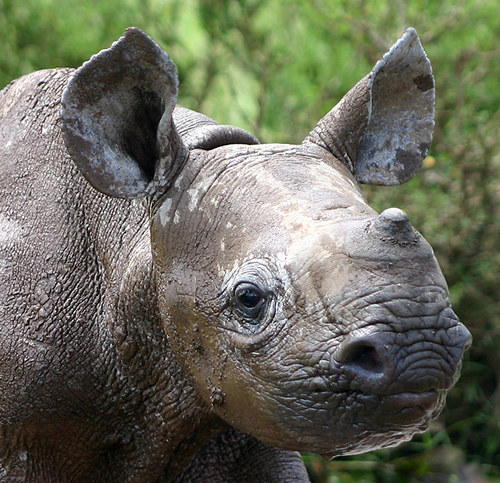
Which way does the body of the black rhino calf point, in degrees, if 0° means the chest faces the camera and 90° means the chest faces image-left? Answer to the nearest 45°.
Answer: approximately 315°
